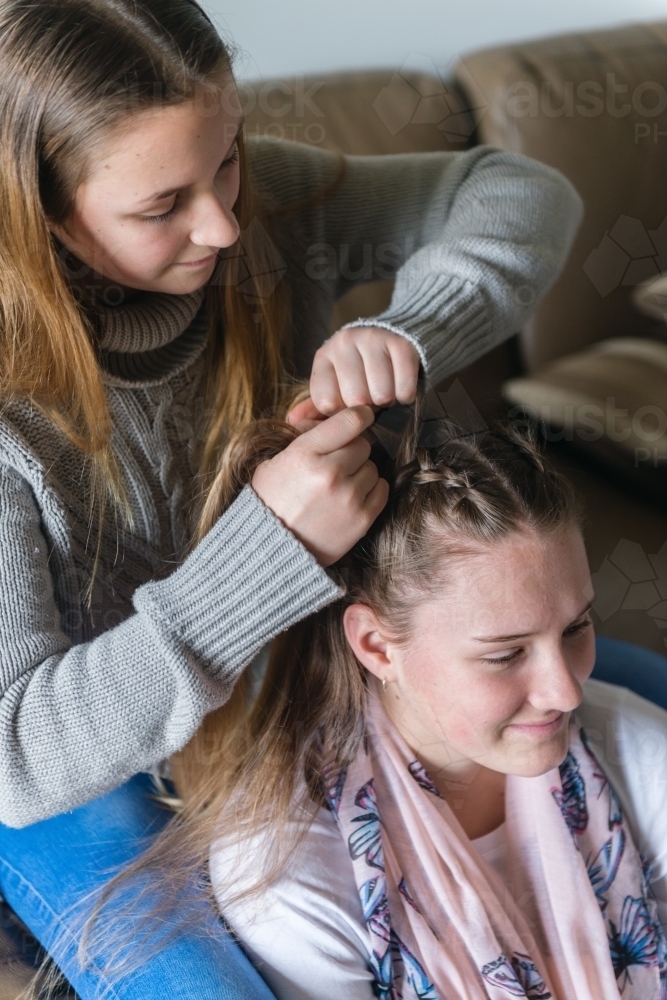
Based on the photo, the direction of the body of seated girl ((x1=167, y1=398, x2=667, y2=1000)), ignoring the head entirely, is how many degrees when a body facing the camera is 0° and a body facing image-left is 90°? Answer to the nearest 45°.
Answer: approximately 315°

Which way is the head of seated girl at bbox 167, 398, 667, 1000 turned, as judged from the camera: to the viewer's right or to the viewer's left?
to the viewer's right

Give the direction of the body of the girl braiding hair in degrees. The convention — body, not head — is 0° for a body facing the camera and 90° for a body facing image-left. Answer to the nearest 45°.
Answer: approximately 315°
